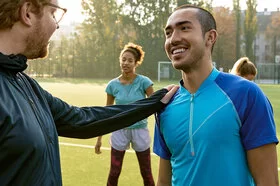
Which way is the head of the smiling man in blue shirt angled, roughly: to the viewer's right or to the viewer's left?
to the viewer's left

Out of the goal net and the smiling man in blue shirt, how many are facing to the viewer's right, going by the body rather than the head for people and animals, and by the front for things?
0

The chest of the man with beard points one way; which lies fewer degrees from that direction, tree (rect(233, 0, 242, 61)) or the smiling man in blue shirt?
the smiling man in blue shirt

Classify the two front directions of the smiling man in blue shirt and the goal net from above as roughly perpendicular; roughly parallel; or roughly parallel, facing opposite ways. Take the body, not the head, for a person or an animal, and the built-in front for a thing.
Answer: roughly parallel

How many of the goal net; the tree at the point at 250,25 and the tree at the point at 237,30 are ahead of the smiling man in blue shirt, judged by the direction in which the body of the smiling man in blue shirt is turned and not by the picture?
0

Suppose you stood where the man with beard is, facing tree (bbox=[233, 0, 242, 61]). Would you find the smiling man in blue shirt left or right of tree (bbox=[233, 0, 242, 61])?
right

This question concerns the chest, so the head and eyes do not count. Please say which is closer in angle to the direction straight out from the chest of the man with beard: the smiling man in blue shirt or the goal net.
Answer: the smiling man in blue shirt

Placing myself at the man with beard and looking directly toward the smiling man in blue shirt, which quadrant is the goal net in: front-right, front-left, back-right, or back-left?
front-left

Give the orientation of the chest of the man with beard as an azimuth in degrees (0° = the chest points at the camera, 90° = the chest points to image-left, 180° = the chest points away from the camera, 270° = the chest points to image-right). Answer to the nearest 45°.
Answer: approximately 315°

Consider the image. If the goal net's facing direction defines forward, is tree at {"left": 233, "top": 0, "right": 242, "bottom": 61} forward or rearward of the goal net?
rearward

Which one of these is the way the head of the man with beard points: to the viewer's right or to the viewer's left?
to the viewer's right

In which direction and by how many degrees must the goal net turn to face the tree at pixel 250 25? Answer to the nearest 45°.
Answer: approximately 180°

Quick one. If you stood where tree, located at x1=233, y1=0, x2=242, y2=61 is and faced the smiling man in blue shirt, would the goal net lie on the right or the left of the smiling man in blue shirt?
right

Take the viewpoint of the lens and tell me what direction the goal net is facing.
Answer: facing the viewer and to the left of the viewer

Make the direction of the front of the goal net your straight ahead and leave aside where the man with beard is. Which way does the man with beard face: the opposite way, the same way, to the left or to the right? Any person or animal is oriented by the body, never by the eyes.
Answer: to the left
